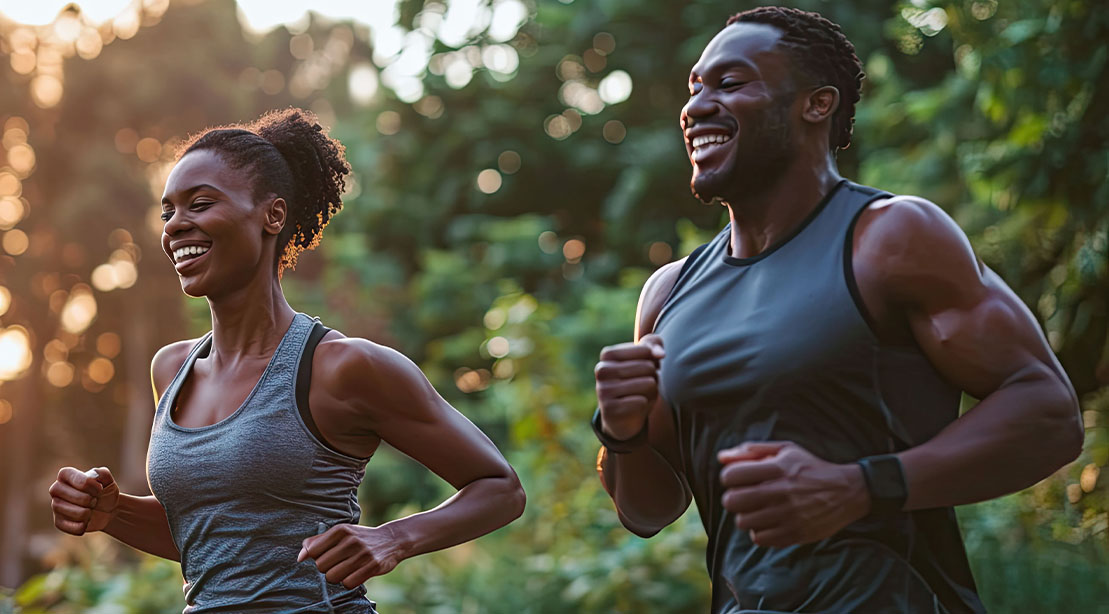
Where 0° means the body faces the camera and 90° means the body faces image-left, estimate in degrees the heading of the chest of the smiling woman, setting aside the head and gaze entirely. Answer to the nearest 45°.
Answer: approximately 45°

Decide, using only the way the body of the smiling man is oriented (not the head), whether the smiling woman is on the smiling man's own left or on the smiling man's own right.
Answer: on the smiling man's own right

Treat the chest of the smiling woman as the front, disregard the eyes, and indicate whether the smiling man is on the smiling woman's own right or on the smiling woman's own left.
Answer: on the smiling woman's own left

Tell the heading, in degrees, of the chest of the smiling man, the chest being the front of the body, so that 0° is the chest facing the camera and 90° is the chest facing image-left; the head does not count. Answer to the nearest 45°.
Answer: approximately 45°
